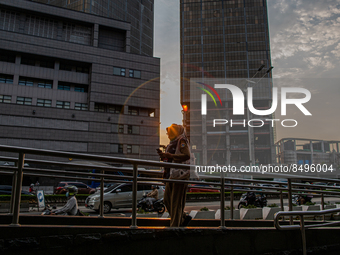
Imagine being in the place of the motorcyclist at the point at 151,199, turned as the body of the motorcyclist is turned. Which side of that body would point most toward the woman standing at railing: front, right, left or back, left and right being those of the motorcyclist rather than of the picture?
left

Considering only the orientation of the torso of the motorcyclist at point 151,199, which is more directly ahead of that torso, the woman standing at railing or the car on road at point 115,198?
the car on road

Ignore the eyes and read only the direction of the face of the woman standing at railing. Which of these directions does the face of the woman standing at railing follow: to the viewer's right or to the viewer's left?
to the viewer's left

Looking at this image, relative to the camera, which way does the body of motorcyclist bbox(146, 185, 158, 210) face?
to the viewer's left

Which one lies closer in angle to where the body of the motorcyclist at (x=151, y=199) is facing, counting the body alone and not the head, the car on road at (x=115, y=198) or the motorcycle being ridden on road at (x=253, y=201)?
the car on road

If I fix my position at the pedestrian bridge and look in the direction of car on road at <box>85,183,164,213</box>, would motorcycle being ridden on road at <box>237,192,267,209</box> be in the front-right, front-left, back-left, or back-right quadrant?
front-right

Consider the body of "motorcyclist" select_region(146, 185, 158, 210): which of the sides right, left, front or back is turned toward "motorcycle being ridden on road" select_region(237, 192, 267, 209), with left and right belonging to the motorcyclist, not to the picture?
back

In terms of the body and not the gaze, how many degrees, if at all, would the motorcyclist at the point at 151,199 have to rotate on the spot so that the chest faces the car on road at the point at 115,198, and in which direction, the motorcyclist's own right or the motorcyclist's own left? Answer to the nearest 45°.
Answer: approximately 45° to the motorcyclist's own right
